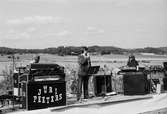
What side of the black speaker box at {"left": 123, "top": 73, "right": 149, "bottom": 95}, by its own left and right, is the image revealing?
front

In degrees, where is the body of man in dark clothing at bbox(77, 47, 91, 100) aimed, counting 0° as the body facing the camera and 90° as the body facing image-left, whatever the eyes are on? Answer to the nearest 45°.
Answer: approximately 315°

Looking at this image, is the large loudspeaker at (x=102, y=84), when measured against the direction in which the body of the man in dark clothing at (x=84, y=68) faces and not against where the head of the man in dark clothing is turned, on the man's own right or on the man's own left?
on the man's own left

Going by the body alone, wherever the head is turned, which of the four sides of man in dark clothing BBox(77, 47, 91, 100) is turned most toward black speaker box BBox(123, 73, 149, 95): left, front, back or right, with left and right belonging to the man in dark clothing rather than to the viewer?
left

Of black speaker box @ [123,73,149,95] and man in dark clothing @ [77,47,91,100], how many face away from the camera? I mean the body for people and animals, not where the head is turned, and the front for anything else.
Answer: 0

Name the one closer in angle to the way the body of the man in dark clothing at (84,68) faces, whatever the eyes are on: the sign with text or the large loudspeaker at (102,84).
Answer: the sign with text

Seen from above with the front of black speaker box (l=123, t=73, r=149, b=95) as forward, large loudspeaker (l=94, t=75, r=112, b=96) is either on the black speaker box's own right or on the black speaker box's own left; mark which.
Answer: on the black speaker box's own right
